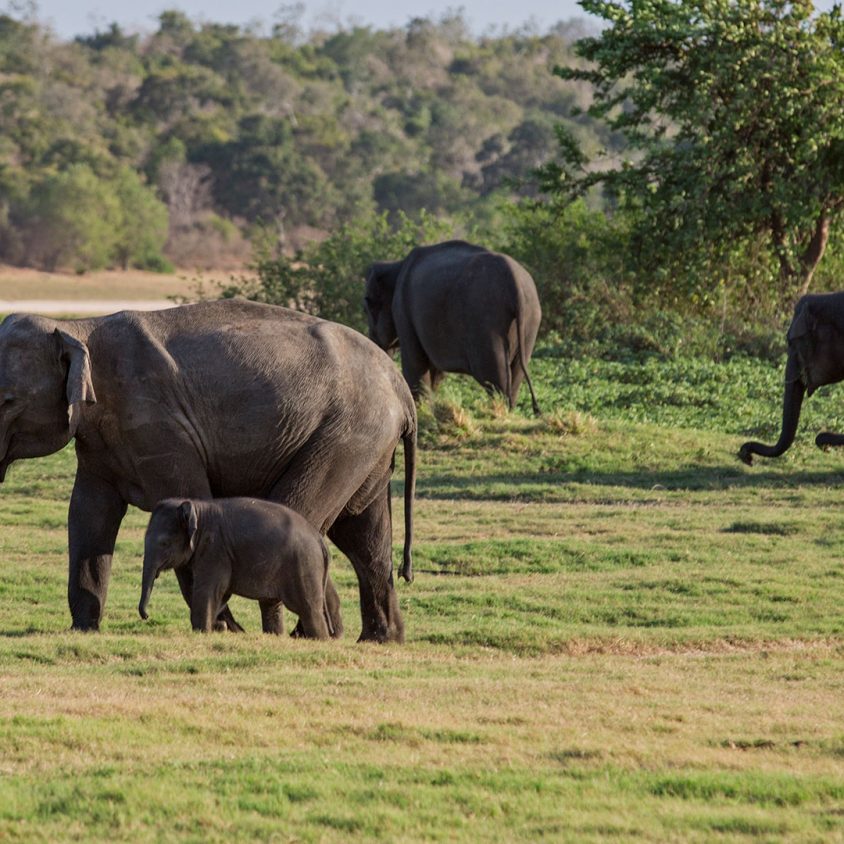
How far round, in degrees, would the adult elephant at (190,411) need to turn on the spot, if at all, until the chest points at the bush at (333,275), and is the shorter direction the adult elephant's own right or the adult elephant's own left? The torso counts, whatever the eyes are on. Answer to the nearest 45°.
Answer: approximately 90° to the adult elephant's own right

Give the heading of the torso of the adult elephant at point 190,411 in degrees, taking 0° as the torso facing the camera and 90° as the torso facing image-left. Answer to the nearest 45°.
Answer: approximately 90°

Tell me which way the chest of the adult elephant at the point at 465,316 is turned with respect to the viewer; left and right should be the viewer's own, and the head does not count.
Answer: facing away from the viewer and to the left of the viewer

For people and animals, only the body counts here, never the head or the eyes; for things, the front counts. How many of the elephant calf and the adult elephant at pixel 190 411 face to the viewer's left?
2

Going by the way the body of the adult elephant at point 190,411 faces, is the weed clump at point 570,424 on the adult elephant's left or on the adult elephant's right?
on the adult elephant's right

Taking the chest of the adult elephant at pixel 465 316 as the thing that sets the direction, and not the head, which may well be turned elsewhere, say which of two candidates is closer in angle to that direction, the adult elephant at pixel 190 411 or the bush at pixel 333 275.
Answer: the bush

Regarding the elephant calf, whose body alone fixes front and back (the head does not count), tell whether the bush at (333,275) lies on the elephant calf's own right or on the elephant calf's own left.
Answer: on the elephant calf's own right

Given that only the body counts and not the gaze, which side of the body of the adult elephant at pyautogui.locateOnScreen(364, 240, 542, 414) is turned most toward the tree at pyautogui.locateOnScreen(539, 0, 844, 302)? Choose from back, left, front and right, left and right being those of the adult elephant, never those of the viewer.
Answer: right

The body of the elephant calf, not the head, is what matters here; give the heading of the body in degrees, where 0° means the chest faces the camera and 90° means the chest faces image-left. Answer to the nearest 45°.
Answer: approximately 90°

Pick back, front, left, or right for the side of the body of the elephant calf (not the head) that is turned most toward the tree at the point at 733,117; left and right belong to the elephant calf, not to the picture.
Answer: right
